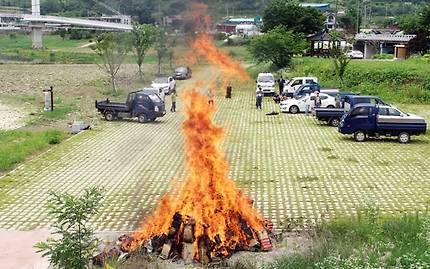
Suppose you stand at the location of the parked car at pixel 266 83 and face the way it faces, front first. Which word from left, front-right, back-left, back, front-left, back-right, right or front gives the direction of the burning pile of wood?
front

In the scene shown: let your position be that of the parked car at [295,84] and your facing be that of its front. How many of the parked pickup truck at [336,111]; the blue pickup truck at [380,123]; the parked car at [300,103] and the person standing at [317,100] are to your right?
0

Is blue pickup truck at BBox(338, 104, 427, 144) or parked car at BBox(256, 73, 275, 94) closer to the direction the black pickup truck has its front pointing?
the blue pickup truck

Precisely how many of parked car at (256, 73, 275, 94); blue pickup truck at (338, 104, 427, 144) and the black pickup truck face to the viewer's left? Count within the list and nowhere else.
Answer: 1

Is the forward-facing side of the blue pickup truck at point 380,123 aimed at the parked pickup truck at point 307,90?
no

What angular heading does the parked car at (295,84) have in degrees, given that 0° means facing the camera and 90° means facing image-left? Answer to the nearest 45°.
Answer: approximately 45°

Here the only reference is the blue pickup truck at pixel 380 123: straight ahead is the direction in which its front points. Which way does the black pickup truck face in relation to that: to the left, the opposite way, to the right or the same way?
the opposite way

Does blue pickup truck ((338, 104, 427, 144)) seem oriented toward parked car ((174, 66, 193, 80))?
no

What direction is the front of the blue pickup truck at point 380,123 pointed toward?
to the viewer's left

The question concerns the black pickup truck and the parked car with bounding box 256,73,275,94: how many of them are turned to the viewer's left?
0

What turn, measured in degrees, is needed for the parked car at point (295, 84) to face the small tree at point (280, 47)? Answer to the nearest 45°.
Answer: approximately 135° to its right

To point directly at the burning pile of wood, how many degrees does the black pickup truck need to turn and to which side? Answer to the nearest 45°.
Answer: approximately 45° to its right

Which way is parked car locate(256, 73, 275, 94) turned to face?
toward the camera

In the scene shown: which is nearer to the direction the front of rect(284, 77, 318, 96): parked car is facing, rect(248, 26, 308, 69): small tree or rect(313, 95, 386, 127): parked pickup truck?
the parked pickup truck

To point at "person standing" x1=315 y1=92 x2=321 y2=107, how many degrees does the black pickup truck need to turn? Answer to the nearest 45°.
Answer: approximately 45° to its left

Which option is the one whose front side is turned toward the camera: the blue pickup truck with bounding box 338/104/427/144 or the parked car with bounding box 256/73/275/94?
the parked car

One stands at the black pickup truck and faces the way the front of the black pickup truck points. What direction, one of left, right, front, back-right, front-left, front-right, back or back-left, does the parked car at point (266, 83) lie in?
left

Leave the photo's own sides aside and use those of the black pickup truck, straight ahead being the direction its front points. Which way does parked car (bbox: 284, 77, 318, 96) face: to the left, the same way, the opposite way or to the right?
the opposite way
